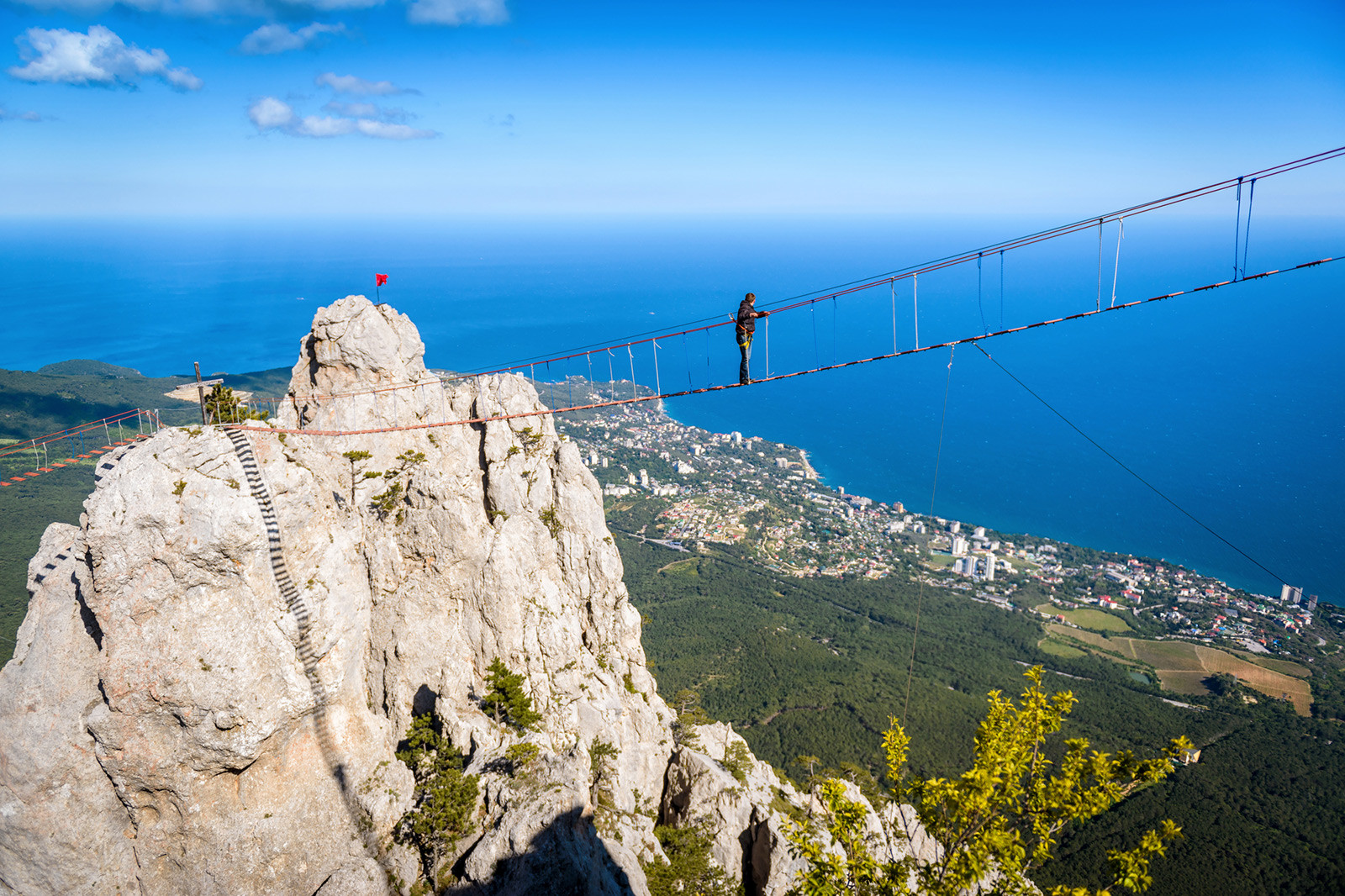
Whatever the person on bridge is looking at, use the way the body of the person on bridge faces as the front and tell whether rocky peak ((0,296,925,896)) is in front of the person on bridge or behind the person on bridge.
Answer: behind

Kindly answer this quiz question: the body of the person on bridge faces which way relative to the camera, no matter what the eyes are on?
to the viewer's right
